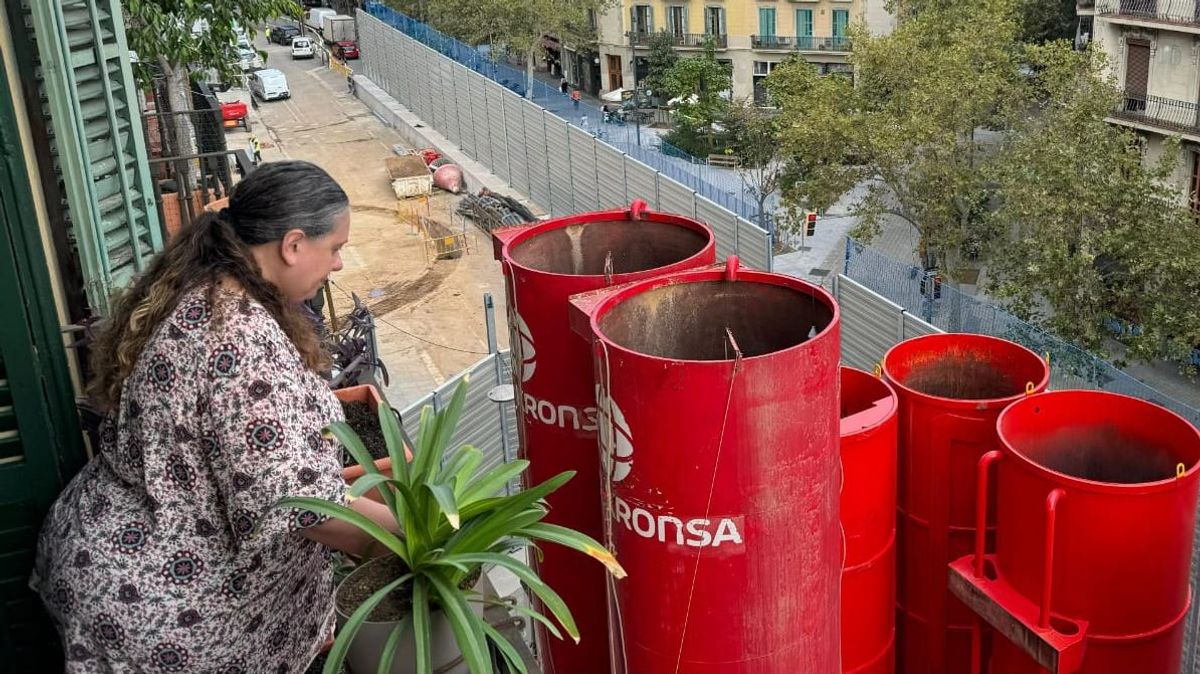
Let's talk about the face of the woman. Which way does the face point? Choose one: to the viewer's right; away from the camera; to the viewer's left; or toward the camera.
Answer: to the viewer's right

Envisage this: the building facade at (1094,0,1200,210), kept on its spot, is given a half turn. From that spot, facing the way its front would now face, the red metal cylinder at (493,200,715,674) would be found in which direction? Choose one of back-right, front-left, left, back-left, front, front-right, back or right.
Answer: back-right

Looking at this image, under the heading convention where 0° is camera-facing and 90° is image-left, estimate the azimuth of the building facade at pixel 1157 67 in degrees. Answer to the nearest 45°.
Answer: approximately 45°

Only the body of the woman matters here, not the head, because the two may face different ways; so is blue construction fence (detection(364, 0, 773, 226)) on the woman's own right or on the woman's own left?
on the woman's own left

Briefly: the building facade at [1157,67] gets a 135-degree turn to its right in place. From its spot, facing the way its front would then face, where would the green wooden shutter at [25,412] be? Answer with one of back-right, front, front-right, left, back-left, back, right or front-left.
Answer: back

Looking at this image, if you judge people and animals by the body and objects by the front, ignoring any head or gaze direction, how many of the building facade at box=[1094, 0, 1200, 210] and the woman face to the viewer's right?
1

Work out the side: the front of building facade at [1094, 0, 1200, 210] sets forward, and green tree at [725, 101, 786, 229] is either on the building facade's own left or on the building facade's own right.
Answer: on the building facade's own right

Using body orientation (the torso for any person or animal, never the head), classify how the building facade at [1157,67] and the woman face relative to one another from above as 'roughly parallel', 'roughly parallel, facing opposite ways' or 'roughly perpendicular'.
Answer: roughly parallel, facing opposite ways

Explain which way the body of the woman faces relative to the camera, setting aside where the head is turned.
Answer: to the viewer's right
